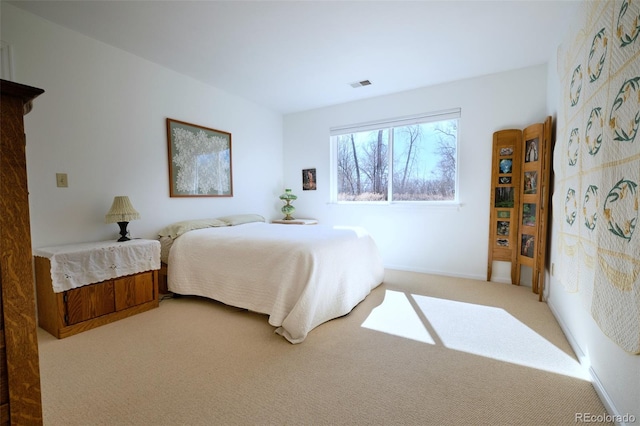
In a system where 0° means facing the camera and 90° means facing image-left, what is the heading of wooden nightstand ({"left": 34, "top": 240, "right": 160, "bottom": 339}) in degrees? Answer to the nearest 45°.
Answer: approximately 315°

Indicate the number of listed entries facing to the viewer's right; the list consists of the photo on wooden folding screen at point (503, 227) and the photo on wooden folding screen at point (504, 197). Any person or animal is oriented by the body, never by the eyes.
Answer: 0

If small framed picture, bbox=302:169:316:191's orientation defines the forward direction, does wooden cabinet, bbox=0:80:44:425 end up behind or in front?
in front

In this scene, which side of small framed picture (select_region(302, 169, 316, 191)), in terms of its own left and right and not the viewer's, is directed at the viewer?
front

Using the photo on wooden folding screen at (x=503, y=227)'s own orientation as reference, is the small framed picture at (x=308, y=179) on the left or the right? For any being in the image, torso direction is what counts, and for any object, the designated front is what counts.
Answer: on its right

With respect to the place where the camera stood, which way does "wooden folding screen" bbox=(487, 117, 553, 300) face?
facing the viewer and to the left of the viewer

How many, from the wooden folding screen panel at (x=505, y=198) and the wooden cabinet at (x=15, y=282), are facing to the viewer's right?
1

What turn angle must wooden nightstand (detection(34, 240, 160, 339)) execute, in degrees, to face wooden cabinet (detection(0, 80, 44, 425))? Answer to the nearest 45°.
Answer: approximately 45° to its right

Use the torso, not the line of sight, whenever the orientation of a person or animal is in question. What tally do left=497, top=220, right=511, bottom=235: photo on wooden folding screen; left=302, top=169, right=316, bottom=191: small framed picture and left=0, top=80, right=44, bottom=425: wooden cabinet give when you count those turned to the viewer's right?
1

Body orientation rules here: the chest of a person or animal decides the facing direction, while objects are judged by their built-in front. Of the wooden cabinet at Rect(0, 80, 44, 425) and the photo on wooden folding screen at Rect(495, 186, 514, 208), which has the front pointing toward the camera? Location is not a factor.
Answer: the photo on wooden folding screen

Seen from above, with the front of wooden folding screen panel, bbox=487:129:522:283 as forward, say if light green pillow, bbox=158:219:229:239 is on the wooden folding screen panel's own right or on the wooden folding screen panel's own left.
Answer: on the wooden folding screen panel's own right

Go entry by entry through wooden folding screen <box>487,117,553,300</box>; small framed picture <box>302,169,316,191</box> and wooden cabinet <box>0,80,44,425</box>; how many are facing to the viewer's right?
1

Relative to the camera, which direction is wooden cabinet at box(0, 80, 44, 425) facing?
to the viewer's right

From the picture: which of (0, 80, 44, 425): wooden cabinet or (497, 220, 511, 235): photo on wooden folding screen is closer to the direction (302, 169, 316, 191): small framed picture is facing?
the wooden cabinet

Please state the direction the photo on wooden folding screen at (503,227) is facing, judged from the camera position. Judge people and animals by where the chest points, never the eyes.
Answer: facing the viewer
